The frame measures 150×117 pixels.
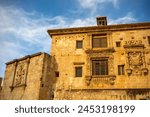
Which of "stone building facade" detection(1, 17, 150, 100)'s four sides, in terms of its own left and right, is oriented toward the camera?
front
